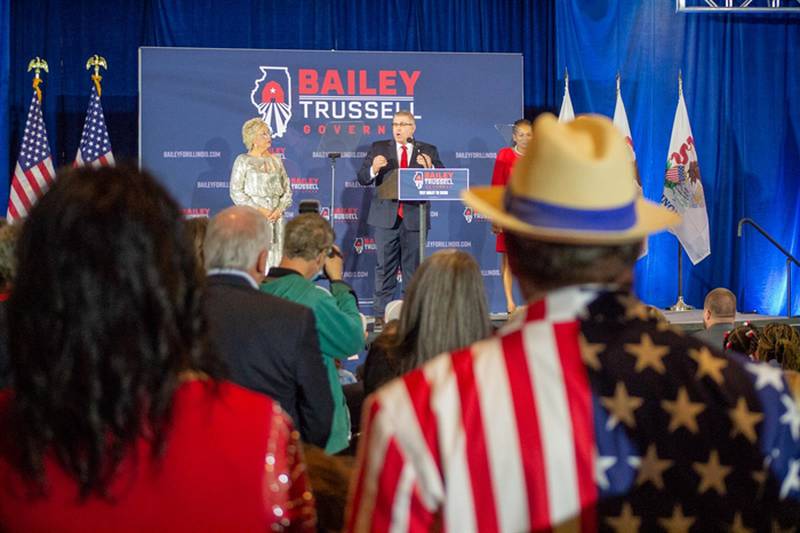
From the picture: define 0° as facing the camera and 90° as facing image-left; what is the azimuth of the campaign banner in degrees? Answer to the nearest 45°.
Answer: approximately 0°

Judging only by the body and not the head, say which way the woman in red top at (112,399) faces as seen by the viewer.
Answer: away from the camera

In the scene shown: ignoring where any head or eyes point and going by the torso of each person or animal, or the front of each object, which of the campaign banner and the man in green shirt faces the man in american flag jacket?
the campaign banner

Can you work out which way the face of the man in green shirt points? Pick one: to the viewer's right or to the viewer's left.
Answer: to the viewer's right

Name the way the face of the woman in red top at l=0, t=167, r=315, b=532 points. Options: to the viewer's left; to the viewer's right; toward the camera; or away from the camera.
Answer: away from the camera

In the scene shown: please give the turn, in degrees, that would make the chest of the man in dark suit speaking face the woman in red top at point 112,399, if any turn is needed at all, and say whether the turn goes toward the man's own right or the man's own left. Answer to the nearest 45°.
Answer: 0° — they already face them

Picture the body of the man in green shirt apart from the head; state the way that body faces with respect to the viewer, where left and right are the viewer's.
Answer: facing away from the viewer and to the right of the viewer

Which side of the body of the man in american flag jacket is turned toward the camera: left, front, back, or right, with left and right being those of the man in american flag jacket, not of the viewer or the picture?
back

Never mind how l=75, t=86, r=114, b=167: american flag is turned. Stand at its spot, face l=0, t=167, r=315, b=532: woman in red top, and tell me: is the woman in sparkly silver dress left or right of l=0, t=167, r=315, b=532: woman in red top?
left

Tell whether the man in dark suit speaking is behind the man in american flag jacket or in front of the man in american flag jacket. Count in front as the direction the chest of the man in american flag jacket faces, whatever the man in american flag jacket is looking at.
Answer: in front
